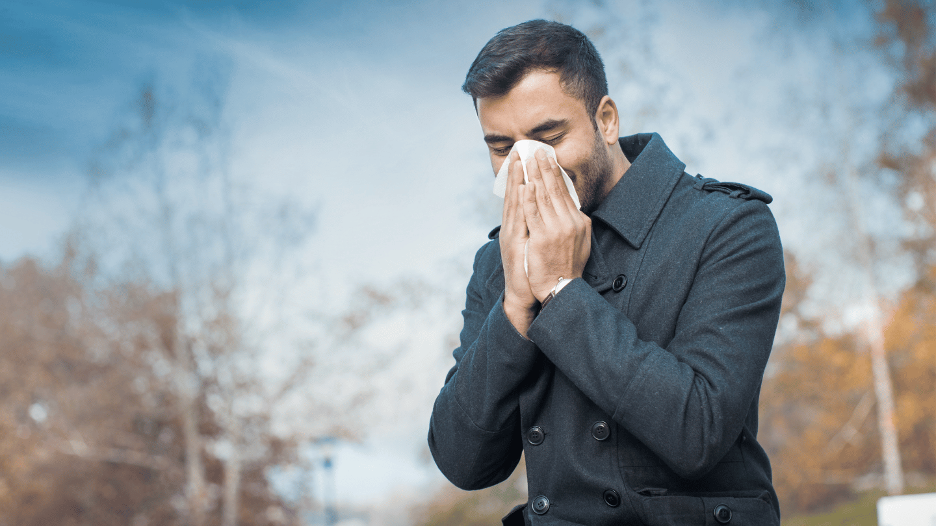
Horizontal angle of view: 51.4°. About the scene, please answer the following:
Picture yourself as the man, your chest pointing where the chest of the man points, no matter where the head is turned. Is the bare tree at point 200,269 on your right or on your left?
on your right

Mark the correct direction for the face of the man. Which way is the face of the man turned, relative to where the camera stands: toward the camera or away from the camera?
toward the camera

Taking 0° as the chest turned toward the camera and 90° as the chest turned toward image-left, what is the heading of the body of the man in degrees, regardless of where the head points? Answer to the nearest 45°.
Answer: approximately 45°
